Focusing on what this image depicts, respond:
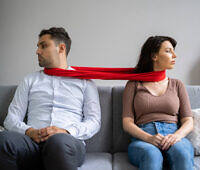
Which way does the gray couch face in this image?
toward the camera

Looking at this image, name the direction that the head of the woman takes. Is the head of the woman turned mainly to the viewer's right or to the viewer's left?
to the viewer's right

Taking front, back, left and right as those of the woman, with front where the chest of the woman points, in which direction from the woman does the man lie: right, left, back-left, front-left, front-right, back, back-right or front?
right
